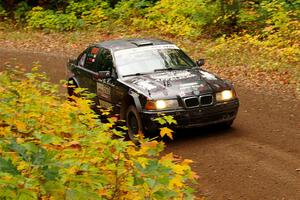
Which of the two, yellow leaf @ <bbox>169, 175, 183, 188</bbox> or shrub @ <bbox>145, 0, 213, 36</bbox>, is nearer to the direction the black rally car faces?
the yellow leaf

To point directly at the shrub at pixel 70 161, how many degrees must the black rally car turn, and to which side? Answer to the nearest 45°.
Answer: approximately 45° to its right

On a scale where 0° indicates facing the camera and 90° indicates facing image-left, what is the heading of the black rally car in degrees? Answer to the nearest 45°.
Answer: approximately 315°

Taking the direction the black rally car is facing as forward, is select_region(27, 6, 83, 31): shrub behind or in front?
behind

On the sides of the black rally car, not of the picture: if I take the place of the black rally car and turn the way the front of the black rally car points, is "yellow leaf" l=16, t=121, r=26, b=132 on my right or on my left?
on my right

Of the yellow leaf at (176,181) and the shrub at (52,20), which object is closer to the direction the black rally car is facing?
the yellow leaf

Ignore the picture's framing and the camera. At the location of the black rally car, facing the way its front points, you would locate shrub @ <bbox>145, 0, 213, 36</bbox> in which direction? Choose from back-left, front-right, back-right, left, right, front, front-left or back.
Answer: back-left
